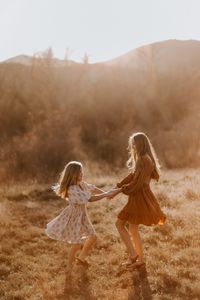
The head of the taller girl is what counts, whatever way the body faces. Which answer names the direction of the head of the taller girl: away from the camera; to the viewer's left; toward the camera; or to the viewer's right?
to the viewer's left

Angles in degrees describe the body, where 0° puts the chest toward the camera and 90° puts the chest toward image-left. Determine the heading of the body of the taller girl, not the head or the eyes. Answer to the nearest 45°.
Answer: approximately 90°

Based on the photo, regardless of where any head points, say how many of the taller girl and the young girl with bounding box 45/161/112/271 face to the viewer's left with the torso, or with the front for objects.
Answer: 1

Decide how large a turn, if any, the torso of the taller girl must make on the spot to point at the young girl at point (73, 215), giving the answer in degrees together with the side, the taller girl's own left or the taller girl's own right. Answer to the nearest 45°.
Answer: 0° — they already face them

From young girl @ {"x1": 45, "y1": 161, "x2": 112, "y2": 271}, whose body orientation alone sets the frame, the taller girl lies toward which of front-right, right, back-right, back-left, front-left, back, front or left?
front

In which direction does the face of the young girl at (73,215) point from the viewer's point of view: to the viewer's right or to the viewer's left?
to the viewer's right

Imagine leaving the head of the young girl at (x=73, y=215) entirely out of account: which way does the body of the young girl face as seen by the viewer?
to the viewer's right

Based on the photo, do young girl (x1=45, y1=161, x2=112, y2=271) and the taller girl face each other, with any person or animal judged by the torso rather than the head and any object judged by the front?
yes

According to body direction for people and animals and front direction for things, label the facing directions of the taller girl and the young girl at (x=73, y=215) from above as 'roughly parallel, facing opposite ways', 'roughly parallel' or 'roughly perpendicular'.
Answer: roughly parallel, facing opposite ways
